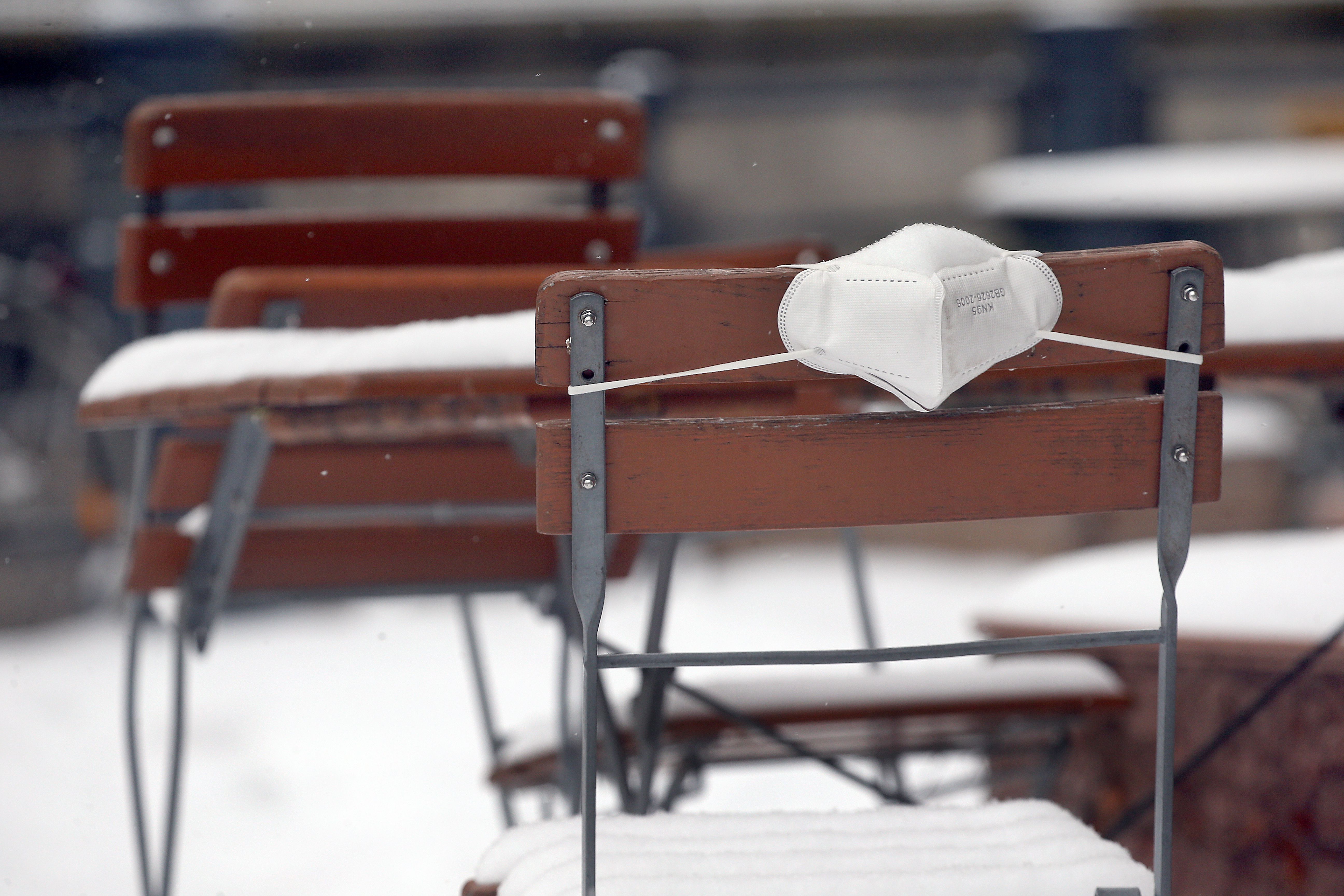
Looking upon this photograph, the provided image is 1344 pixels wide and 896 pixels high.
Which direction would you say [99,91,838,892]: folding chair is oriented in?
toward the camera

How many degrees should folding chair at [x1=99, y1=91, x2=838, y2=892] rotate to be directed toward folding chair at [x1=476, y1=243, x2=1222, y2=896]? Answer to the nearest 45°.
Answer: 0° — it already faces it

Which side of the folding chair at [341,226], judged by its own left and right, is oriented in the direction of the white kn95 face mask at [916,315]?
front
